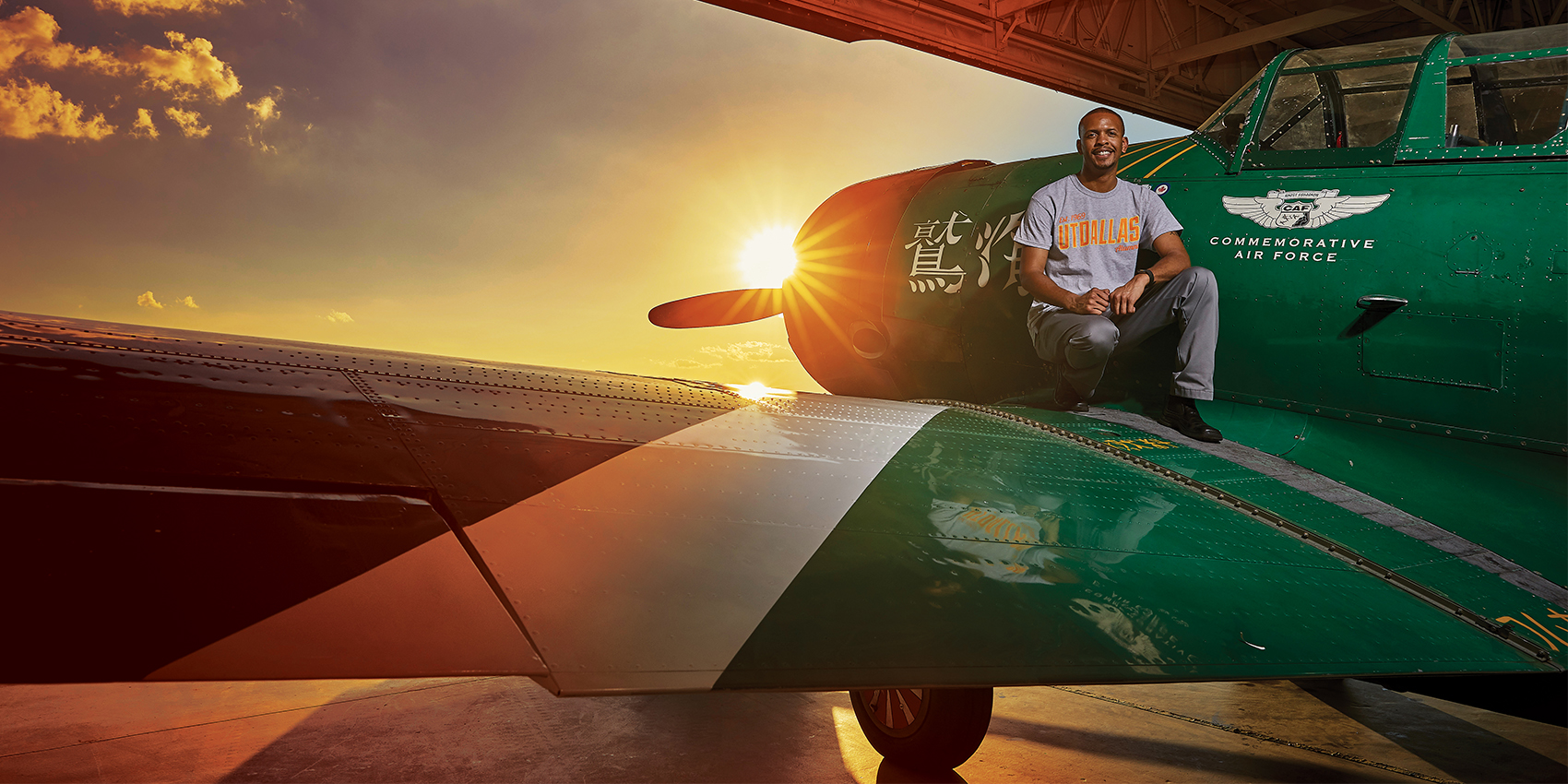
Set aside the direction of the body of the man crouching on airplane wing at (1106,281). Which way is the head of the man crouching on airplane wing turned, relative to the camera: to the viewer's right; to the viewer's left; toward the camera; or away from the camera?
toward the camera

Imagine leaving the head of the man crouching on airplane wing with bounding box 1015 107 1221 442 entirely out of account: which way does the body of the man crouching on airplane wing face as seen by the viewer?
toward the camera

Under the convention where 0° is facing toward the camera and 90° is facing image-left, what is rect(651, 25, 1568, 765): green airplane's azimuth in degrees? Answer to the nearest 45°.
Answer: approximately 135°
